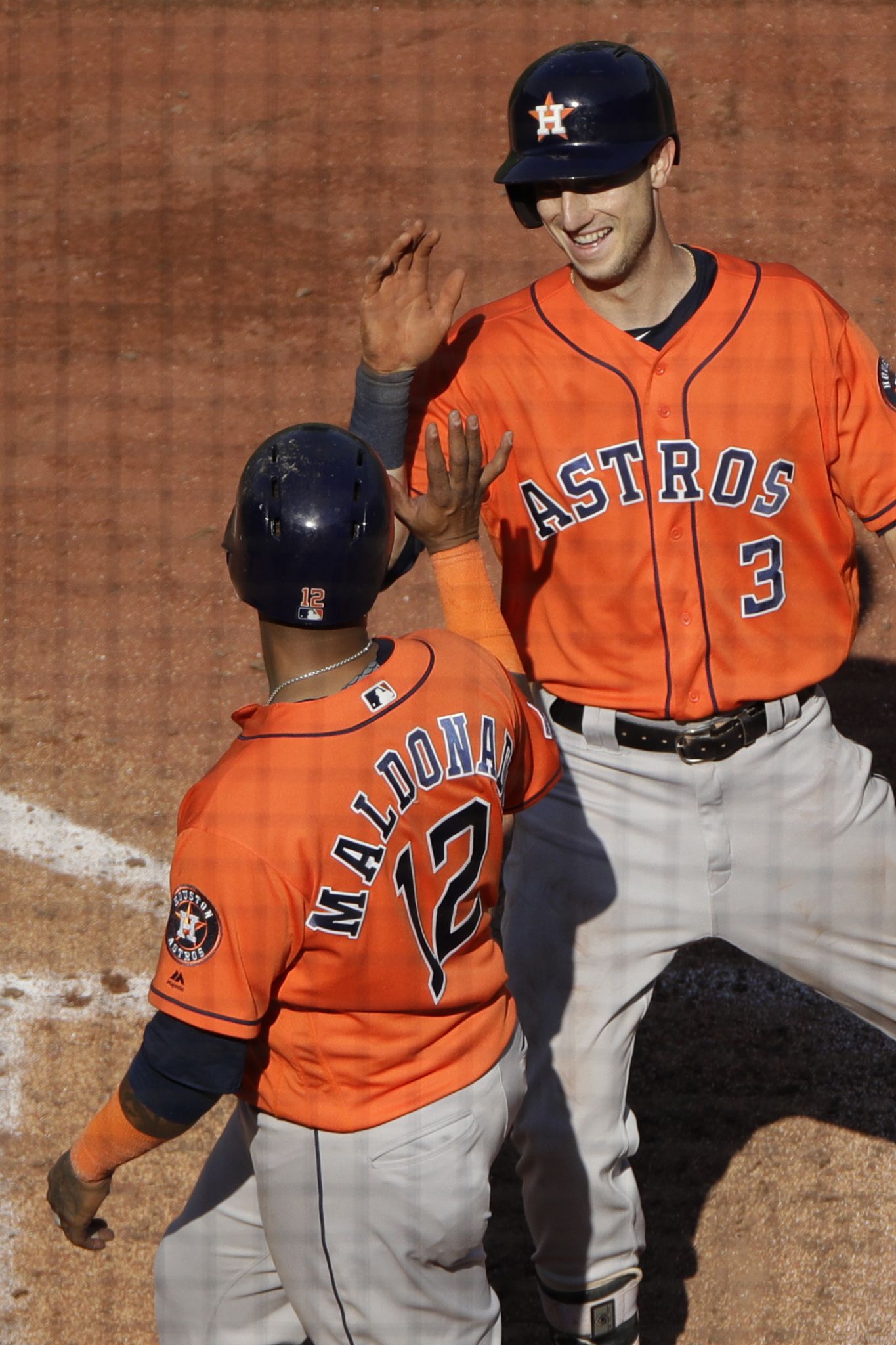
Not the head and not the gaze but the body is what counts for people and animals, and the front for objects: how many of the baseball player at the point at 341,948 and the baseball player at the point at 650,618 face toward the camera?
1

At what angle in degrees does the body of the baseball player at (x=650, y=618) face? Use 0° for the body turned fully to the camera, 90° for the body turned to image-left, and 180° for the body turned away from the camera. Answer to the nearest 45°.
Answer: approximately 0°

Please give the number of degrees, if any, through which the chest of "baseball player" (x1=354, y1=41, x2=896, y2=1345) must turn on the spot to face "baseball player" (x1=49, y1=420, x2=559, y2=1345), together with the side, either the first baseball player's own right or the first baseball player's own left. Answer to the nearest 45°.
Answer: approximately 45° to the first baseball player's own right

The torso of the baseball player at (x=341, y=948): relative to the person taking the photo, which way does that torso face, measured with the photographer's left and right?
facing away from the viewer and to the left of the viewer
